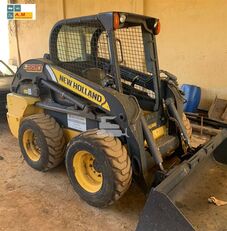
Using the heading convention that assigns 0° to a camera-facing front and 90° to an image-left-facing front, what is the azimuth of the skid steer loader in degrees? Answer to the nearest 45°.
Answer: approximately 315°

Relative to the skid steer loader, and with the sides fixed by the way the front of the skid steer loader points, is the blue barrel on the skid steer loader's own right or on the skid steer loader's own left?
on the skid steer loader's own left
